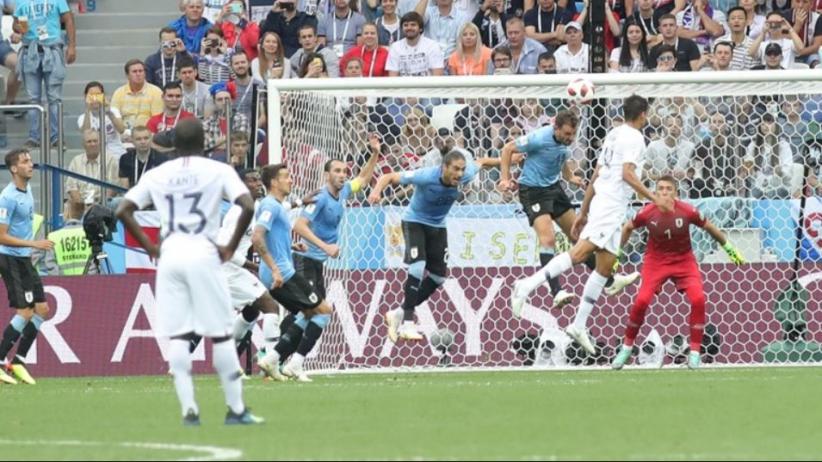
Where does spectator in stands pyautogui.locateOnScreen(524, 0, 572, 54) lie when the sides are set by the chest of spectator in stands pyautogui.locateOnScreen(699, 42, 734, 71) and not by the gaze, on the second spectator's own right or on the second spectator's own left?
on the second spectator's own right

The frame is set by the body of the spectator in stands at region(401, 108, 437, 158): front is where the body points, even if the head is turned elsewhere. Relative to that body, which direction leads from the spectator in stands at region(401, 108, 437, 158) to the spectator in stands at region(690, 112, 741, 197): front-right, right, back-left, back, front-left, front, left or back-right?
left

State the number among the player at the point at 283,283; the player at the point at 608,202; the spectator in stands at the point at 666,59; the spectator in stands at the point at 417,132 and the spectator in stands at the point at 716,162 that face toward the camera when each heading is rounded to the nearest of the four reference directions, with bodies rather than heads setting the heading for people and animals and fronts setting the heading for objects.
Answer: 3

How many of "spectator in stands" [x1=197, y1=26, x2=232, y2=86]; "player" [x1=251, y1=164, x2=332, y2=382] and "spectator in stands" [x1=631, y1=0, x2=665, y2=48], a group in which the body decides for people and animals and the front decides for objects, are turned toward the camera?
2

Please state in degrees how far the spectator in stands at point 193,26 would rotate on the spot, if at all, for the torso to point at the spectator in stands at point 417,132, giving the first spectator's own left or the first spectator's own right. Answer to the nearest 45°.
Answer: approximately 45° to the first spectator's own left

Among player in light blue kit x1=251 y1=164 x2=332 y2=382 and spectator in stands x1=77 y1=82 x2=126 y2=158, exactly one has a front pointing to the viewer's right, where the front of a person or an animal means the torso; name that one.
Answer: the player in light blue kit

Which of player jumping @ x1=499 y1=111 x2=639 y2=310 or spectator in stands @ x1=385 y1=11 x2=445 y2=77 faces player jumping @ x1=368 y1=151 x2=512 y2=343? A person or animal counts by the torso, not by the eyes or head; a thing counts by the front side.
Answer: the spectator in stands

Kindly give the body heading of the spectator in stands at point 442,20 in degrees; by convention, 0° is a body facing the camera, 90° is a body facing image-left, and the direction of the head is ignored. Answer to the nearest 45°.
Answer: approximately 0°

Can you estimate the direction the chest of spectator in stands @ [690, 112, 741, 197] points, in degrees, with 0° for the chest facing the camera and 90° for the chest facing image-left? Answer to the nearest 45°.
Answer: approximately 0°

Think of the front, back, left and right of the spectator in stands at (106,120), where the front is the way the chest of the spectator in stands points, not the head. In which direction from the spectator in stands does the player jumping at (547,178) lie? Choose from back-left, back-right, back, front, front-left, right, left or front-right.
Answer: front-left
